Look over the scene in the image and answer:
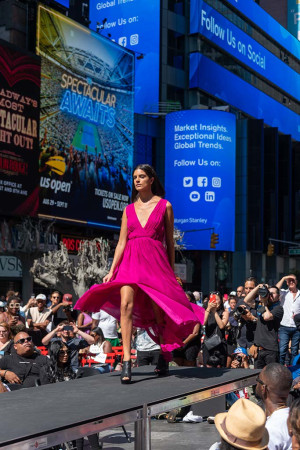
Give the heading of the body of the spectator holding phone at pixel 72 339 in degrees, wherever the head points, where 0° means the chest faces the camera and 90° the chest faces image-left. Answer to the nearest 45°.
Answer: approximately 0°

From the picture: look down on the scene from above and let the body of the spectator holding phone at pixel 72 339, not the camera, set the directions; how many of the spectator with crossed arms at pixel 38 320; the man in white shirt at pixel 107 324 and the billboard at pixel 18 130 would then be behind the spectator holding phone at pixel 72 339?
3

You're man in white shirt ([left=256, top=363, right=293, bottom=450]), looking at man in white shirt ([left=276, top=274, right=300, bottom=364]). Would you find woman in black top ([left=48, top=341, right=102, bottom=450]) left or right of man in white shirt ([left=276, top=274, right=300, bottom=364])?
left

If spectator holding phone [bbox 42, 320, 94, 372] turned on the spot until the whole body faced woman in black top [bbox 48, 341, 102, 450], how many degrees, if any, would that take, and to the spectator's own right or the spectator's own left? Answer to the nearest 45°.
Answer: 0° — they already face them

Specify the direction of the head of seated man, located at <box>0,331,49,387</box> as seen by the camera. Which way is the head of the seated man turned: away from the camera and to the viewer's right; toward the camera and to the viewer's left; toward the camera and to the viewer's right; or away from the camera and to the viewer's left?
toward the camera and to the viewer's right

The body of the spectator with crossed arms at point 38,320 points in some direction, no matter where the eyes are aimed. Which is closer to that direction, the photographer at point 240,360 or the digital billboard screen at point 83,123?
the photographer

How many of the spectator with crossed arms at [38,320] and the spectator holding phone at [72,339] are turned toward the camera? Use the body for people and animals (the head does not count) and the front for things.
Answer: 2

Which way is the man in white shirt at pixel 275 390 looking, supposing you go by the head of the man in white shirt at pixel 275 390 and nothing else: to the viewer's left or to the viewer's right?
to the viewer's left

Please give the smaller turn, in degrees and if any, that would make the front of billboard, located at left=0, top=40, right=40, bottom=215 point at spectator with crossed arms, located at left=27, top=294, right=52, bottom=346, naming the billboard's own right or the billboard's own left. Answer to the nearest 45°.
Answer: approximately 45° to the billboard's own right

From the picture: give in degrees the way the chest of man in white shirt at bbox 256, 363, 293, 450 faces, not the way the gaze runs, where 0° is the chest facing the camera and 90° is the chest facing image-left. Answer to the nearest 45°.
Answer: approximately 135°
